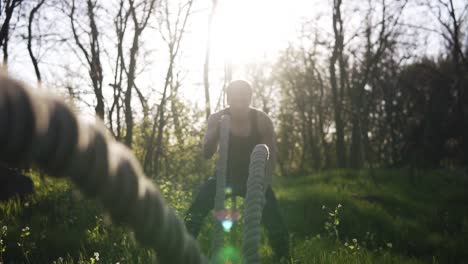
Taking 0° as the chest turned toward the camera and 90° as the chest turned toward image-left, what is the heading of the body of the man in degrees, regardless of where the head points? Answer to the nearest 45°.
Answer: approximately 0°
